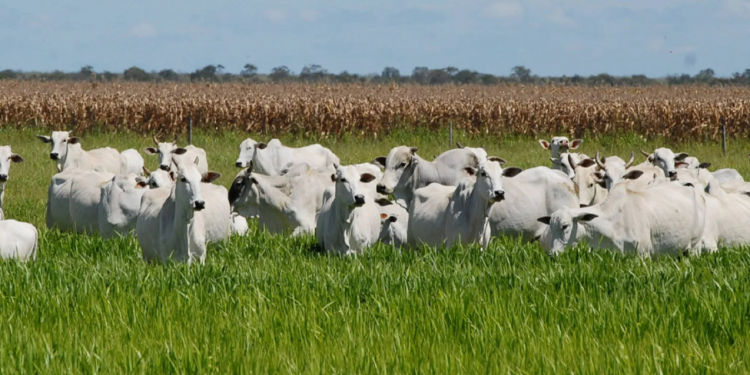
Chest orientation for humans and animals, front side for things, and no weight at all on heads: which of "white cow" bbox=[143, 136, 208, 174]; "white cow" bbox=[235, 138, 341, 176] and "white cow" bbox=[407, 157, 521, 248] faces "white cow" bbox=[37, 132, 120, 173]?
"white cow" bbox=[235, 138, 341, 176]

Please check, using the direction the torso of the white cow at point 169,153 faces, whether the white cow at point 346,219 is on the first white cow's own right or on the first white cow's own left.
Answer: on the first white cow's own left

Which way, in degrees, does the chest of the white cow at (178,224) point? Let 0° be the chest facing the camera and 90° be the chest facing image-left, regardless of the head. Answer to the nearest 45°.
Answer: approximately 315°

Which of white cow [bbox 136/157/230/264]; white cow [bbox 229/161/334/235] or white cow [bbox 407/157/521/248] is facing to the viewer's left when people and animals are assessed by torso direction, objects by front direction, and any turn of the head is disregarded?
white cow [bbox 229/161/334/235]

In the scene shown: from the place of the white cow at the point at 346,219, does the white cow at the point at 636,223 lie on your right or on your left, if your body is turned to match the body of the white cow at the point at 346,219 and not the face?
on your left

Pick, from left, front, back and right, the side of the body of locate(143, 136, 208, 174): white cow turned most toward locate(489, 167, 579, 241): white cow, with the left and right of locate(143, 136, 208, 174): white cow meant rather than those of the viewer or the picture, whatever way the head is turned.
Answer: left

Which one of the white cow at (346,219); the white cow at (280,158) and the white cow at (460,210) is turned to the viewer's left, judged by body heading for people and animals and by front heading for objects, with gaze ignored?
the white cow at (280,158)

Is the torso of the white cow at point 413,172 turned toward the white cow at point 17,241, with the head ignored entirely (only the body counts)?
yes

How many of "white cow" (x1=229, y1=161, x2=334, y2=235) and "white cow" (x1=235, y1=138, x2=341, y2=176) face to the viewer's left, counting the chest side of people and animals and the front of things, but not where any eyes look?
2

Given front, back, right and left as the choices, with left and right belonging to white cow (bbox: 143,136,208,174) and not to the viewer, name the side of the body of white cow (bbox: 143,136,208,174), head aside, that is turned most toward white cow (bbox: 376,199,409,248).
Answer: left

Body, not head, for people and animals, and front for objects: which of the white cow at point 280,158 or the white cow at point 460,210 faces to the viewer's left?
the white cow at point 280,158

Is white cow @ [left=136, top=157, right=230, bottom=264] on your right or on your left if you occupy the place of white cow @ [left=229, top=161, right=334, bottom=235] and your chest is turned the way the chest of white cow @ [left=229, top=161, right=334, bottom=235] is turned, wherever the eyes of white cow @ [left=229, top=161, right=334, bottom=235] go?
on your left
